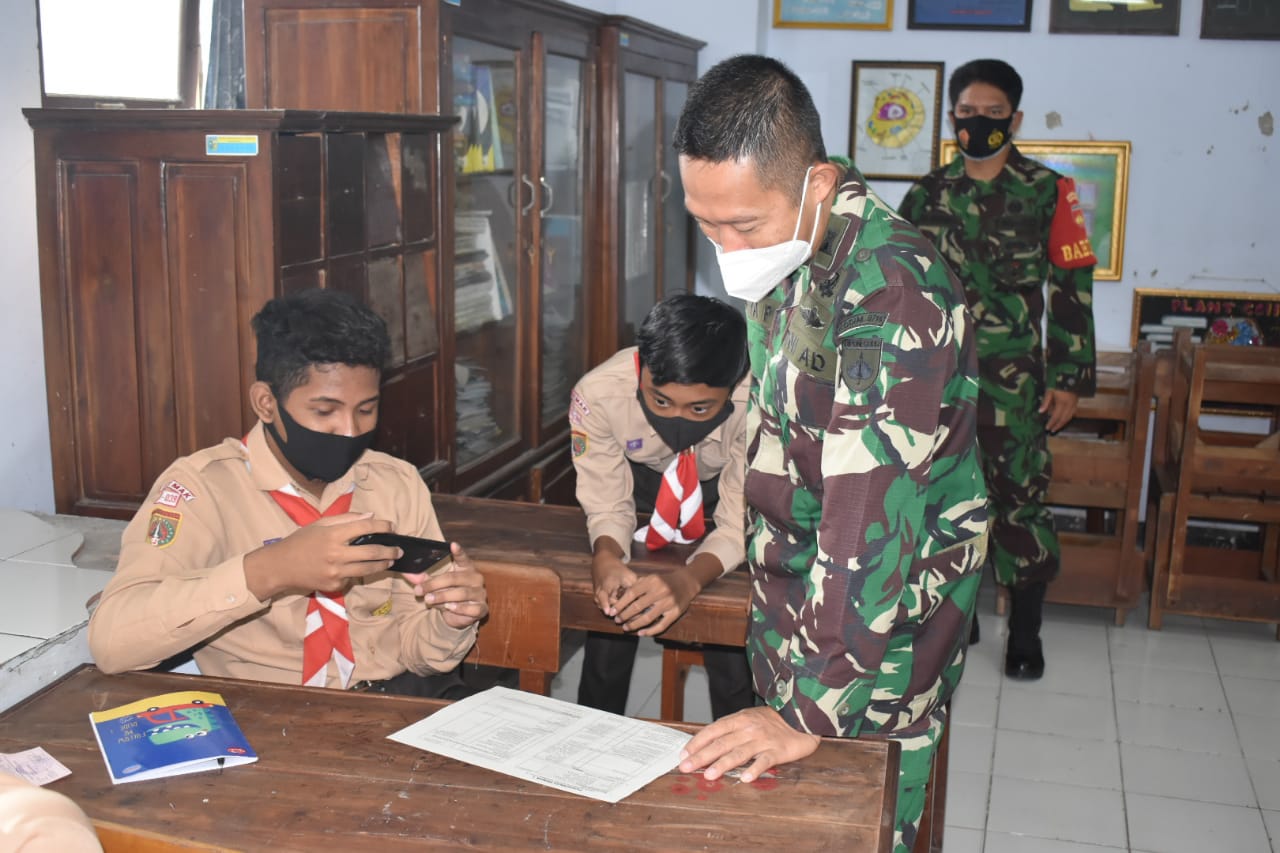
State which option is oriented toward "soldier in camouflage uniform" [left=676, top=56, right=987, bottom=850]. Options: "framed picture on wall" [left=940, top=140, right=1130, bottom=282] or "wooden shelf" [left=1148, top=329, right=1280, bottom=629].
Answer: the framed picture on wall

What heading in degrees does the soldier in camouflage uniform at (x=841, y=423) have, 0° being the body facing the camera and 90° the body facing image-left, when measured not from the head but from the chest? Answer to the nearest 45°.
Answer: approximately 45°

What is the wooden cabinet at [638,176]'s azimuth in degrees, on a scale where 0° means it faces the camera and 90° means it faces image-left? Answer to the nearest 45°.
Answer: approximately 315°

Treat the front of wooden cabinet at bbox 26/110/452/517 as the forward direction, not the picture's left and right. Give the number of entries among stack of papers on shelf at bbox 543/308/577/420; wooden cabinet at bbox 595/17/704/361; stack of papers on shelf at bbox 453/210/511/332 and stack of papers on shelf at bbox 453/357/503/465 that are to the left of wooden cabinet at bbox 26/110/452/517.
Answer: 4

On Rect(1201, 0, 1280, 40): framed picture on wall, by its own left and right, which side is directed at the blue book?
front

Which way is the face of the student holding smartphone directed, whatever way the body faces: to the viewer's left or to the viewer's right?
to the viewer's right

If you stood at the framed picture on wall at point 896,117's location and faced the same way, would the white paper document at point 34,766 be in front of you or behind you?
in front

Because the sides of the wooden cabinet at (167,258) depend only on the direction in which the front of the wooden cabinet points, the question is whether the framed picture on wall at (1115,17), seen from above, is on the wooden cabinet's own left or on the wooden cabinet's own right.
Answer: on the wooden cabinet's own left

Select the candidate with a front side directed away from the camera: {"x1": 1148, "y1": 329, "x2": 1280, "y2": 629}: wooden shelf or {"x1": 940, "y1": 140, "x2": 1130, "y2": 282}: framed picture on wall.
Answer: the wooden shelf

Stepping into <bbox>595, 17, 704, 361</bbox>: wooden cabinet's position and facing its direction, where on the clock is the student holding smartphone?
The student holding smartphone is roughly at 2 o'clock from the wooden cabinet.

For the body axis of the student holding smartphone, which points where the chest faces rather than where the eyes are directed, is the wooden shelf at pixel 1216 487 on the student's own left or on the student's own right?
on the student's own left

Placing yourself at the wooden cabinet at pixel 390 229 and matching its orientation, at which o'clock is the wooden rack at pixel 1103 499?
The wooden rack is roughly at 10 o'clock from the wooden cabinet.

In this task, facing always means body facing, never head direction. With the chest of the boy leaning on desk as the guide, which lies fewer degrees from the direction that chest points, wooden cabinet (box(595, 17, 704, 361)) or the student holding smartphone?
the student holding smartphone

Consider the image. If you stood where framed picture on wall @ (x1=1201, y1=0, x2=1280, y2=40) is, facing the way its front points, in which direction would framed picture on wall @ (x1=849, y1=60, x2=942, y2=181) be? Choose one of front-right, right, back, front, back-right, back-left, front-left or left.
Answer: right
